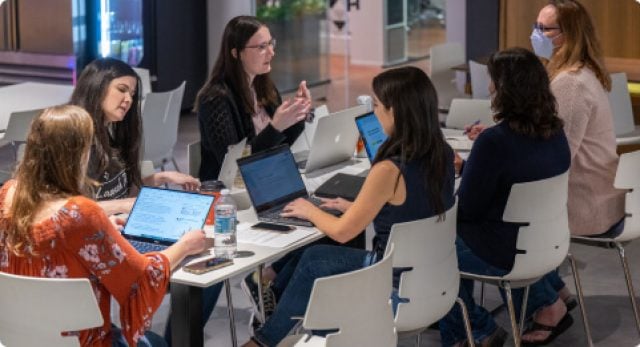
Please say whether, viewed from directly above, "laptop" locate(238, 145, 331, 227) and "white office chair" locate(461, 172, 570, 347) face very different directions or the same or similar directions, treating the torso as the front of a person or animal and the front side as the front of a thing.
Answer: very different directions

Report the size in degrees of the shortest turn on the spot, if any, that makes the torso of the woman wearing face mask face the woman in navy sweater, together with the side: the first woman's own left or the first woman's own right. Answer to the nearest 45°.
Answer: approximately 45° to the first woman's own left

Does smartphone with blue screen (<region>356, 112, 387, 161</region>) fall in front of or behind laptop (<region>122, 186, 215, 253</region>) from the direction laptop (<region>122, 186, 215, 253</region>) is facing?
behind

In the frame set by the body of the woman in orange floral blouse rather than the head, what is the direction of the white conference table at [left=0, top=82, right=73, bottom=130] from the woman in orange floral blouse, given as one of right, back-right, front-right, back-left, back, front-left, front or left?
front-left

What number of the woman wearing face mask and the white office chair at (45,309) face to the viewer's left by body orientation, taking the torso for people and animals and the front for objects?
1

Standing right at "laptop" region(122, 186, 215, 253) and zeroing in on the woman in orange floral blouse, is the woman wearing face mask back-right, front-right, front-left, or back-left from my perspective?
back-left

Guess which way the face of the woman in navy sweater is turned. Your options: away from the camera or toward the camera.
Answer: away from the camera

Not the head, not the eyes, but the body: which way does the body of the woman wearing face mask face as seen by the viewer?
to the viewer's left

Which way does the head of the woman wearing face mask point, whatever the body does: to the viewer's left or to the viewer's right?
to the viewer's left

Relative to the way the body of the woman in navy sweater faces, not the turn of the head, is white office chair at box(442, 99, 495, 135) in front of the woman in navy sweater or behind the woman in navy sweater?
in front

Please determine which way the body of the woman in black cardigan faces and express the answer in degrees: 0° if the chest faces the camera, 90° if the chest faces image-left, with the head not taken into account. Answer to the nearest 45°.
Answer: approximately 315°

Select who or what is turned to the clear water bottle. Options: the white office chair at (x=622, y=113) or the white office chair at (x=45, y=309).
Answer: the white office chair at (x=45, y=309)

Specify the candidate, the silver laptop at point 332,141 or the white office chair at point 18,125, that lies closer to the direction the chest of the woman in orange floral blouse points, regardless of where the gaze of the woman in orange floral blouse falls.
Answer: the silver laptop
